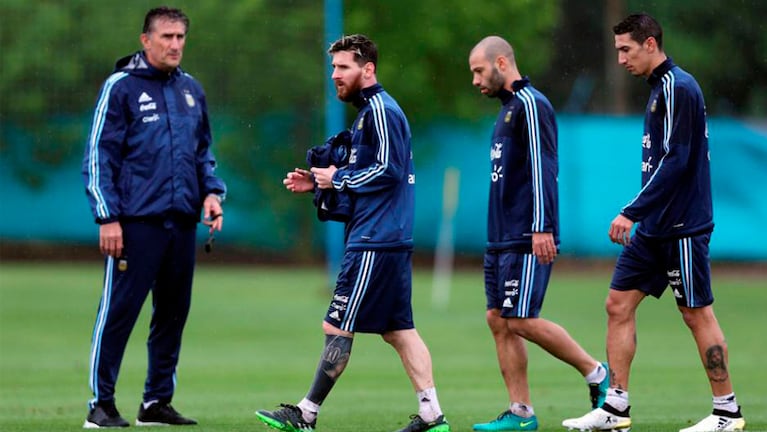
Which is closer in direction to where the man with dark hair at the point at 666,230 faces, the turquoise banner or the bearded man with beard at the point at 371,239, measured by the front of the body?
the bearded man with beard

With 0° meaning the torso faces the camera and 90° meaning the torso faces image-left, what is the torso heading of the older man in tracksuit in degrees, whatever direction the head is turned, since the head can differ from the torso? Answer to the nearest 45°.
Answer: approximately 315°

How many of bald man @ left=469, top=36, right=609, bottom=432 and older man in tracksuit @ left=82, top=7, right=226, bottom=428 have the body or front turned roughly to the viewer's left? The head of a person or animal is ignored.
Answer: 1

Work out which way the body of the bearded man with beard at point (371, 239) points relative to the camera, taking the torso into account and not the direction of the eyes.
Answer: to the viewer's left

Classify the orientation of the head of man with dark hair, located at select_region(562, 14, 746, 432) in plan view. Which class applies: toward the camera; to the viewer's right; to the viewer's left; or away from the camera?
to the viewer's left

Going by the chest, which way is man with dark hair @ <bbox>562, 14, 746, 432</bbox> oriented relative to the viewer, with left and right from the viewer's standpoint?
facing to the left of the viewer

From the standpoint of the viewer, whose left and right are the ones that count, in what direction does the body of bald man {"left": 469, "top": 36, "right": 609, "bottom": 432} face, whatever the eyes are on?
facing to the left of the viewer

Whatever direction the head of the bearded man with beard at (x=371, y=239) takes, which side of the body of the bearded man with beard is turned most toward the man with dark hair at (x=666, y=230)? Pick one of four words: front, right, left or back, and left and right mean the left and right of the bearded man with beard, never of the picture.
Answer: back

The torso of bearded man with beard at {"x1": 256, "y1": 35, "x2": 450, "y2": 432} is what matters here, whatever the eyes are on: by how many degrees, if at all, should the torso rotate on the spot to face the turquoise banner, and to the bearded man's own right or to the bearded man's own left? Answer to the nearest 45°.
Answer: approximately 90° to the bearded man's own right

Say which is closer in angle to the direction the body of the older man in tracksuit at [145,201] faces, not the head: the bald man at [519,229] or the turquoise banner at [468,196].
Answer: the bald man

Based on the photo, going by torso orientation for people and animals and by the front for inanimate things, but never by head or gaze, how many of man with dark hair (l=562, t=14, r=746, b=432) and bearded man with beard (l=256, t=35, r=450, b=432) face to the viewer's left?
2
